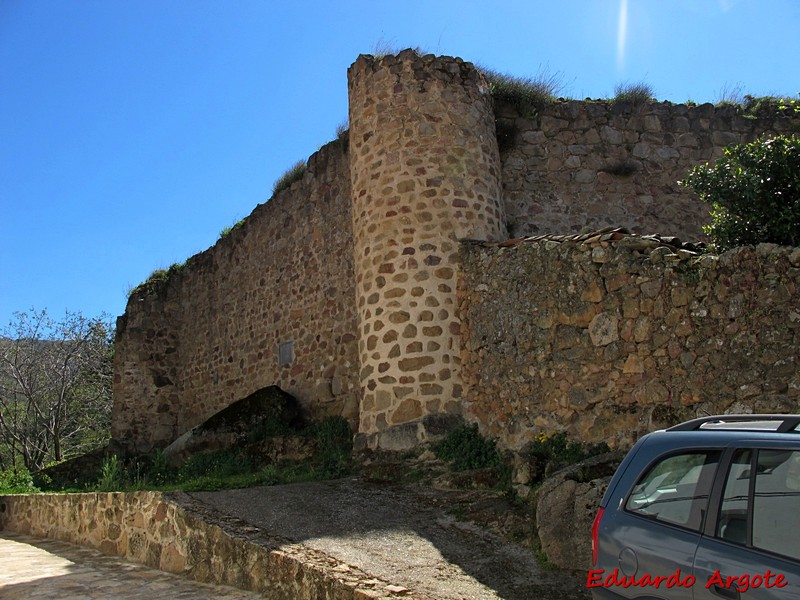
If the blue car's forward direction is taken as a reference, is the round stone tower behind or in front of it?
behind

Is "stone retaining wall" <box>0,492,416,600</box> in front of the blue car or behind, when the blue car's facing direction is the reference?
behind

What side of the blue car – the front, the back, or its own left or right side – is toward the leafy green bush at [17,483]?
back

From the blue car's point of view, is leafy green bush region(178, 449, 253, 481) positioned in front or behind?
behind

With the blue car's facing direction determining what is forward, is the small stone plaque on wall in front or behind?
behind

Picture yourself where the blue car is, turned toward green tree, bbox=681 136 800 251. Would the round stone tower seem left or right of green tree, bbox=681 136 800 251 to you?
left

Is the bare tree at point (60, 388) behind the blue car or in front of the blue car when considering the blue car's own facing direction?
behind

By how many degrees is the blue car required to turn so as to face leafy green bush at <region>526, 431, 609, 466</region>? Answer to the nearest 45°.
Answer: approximately 135° to its left
